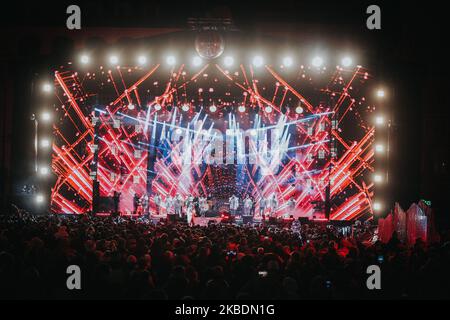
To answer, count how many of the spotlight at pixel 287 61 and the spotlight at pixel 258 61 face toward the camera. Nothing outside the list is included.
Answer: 2

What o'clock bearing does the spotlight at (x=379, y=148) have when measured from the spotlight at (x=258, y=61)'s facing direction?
the spotlight at (x=379, y=148) is roughly at 8 o'clock from the spotlight at (x=258, y=61).

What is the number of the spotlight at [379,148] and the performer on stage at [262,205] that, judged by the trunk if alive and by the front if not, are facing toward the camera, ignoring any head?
2

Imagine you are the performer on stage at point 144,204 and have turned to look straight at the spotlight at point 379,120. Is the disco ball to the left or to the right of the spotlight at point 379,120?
right

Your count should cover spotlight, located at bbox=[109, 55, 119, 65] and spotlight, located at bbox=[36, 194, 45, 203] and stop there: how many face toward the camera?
2

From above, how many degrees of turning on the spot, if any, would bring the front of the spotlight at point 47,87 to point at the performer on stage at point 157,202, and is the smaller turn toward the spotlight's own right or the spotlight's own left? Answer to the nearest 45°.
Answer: approximately 135° to the spotlight's own left

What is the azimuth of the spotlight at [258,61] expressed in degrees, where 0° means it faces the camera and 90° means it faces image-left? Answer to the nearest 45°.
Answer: approximately 0°
